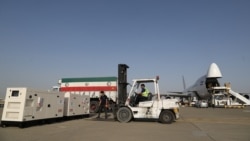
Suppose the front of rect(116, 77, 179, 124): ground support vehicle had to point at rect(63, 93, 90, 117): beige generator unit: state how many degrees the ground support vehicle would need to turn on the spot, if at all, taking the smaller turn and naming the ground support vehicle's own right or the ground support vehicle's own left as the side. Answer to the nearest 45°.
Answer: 0° — it already faces it

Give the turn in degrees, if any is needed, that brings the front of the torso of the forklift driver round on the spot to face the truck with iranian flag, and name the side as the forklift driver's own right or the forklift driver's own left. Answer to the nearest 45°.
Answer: approximately 45° to the forklift driver's own right

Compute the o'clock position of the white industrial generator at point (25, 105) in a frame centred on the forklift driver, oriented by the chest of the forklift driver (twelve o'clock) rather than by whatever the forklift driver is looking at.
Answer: The white industrial generator is roughly at 11 o'clock from the forklift driver.

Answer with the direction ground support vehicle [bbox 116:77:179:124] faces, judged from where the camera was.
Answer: facing to the left of the viewer

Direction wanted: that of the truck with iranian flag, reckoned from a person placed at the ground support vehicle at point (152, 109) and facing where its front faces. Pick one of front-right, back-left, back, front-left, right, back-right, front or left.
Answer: front-right

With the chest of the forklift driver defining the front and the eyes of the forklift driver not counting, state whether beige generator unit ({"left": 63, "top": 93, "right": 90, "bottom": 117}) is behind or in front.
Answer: in front

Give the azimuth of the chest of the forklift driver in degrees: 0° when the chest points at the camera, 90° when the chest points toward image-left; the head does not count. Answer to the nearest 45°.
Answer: approximately 90°

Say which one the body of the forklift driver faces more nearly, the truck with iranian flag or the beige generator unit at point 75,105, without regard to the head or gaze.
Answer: the beige generator unit
